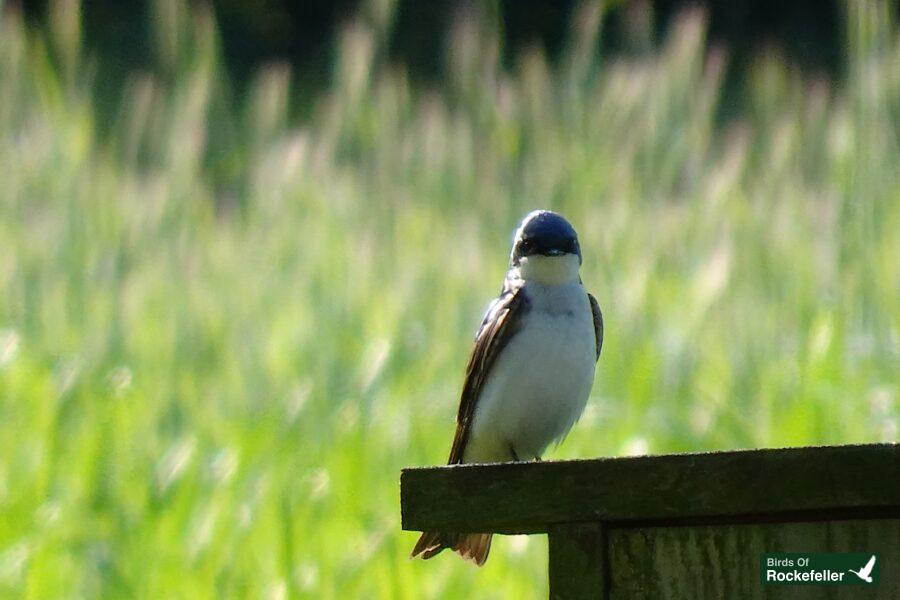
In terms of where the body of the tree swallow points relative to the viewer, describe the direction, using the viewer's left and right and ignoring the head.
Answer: facing the viewer and to the right of the viewer
